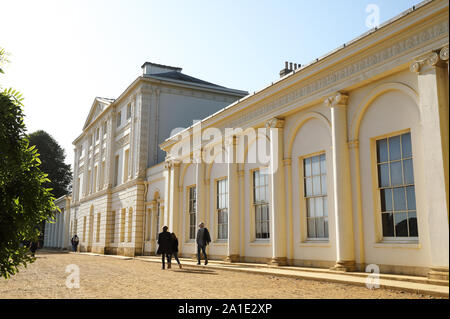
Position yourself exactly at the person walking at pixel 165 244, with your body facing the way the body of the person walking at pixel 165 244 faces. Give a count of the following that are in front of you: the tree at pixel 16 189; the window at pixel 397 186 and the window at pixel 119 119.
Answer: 1

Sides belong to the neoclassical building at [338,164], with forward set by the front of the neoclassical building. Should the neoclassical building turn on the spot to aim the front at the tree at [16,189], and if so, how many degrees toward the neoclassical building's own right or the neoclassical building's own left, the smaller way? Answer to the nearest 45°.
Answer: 0° — it already faces it

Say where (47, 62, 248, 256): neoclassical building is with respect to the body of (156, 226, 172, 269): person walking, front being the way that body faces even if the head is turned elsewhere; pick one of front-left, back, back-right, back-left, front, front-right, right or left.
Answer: front

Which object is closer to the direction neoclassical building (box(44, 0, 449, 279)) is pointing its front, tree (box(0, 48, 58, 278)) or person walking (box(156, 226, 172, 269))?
the tree

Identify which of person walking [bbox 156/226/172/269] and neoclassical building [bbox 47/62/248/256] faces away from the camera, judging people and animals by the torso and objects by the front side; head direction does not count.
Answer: the person walking

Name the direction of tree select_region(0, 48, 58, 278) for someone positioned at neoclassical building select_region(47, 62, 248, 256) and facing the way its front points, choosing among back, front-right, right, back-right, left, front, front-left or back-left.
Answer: front-left

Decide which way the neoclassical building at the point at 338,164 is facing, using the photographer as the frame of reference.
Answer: facing the viewer and to the left of the viewer

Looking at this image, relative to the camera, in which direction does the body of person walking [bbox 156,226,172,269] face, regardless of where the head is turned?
away from the camera
